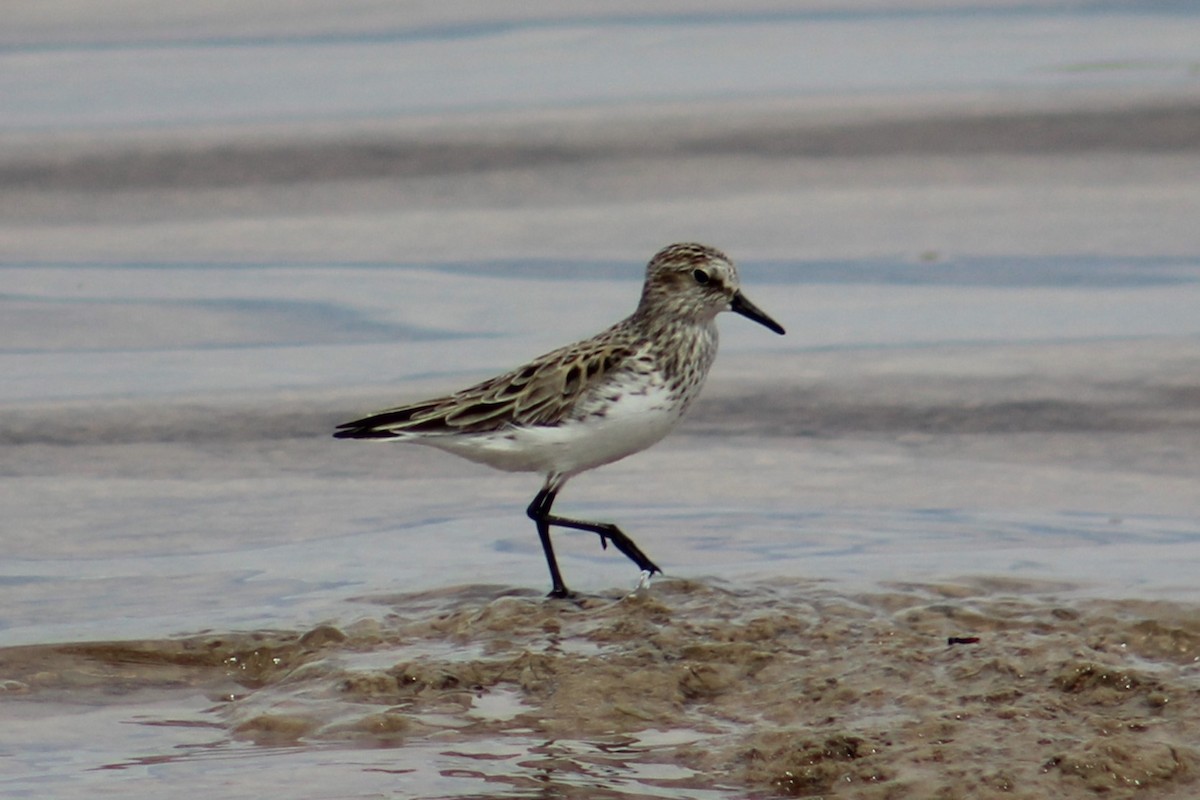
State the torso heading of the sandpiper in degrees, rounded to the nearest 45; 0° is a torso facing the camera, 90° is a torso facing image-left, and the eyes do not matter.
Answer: approximately 270°
